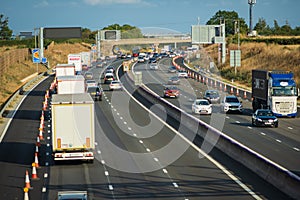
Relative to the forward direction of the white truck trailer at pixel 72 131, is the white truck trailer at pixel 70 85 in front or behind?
in front

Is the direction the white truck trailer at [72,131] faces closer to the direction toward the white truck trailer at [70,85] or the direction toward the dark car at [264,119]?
the white truck trailer

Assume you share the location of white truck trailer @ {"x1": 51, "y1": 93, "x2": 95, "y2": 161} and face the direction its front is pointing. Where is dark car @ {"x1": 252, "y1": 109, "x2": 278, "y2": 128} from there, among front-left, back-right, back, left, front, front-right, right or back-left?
front-right

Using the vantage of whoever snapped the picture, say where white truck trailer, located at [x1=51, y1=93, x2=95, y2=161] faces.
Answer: facing away from the viewer
